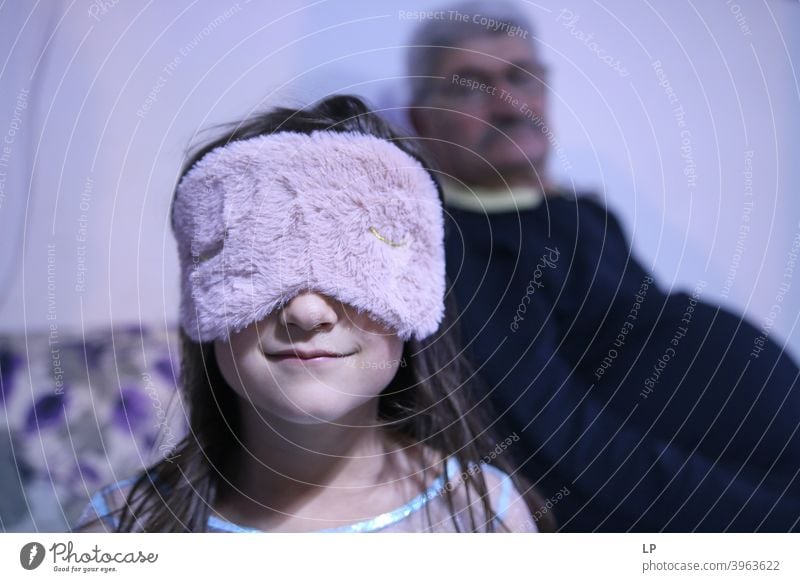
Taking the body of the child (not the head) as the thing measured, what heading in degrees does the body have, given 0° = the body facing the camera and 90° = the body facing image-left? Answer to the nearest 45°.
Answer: approximately 0°
